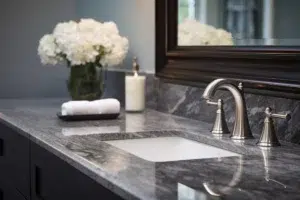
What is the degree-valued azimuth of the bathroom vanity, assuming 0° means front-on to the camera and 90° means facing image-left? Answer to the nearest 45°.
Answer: approximately 45°

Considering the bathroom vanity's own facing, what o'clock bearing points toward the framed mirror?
The framed mirror is roughly at 6 o'clock from the bathroom vanity.
